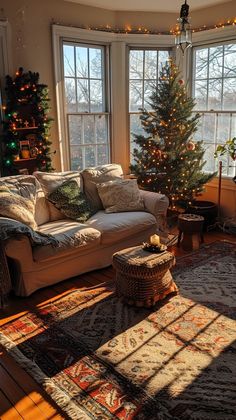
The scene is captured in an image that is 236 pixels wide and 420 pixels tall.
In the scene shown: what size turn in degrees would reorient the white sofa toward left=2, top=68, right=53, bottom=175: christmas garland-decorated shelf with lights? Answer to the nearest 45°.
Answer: approximately 180°

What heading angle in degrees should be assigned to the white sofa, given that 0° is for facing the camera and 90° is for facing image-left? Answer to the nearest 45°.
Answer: approximately 315°

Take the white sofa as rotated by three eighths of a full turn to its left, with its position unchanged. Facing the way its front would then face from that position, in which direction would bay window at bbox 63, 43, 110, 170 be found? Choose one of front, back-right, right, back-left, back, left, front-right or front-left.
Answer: front

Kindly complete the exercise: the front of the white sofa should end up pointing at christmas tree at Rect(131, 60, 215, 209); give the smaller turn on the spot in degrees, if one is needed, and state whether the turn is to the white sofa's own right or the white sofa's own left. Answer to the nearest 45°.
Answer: approximately 90° to the white sofa's own left

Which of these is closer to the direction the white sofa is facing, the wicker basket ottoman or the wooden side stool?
the wicker basket ottoman

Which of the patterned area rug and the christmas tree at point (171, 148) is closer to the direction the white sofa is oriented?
the patterned area rug

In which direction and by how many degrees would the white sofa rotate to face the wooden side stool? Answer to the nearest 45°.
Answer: approximately 45° to its left

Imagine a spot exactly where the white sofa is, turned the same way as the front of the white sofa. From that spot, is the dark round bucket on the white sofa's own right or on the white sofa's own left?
on the white sofa's own left
